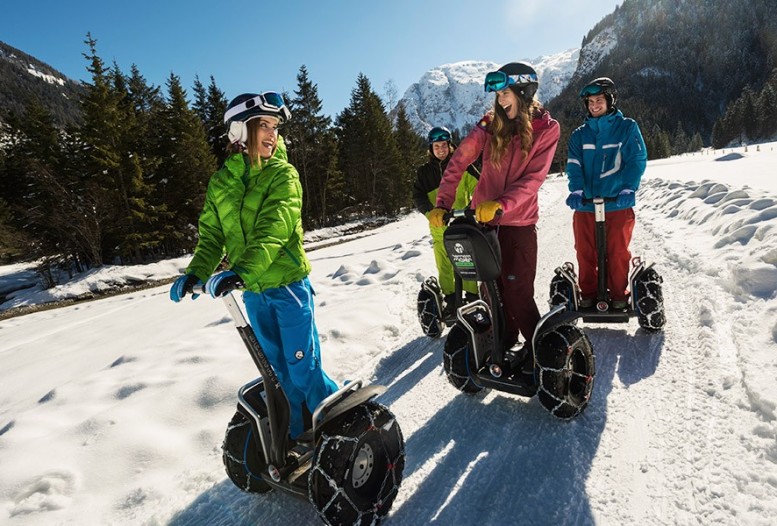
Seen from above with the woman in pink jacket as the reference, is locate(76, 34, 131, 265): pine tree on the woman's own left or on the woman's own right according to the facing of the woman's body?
on the woman's own right

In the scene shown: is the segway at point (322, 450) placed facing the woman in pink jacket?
no

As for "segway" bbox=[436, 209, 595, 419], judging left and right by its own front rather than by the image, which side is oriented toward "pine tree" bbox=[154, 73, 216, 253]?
right

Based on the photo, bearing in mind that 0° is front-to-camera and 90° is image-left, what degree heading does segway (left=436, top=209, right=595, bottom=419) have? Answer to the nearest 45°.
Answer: approximately 45°

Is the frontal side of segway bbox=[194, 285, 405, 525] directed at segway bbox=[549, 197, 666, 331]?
no

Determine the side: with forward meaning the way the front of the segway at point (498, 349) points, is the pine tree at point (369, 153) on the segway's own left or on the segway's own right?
on the segway's own right

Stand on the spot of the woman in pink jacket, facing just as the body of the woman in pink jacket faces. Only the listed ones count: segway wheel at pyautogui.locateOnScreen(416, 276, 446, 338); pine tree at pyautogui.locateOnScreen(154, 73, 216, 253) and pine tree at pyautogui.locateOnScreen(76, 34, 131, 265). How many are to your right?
3

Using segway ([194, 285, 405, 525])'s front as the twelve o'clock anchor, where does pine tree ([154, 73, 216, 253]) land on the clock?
The pine tree is roughly at 4 o'clock from the segway.

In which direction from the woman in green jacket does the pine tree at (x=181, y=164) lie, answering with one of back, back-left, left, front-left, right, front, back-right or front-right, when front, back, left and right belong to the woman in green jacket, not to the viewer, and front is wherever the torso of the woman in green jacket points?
back-right

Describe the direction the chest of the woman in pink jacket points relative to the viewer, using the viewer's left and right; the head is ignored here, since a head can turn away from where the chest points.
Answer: facing the viewer and to the left of the viewer

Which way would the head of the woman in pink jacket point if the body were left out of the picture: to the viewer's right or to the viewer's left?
to the viewer's left

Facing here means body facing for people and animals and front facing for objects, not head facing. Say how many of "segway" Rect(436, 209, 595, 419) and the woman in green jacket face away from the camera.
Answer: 0

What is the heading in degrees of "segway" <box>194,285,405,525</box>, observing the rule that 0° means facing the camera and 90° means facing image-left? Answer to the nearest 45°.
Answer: approximately 45°

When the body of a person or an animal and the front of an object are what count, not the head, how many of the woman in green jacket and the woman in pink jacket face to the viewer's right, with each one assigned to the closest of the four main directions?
0

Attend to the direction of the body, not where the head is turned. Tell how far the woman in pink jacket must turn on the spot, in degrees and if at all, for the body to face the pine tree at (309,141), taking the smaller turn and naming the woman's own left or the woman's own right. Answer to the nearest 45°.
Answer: approximately 90° to the woman's own right
